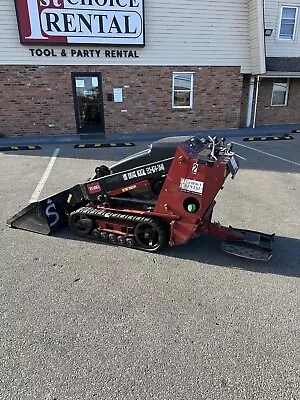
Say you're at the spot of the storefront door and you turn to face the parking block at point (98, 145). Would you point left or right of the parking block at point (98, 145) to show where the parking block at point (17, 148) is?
right

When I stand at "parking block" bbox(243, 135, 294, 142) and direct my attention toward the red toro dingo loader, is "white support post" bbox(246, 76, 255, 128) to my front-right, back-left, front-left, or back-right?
back-right

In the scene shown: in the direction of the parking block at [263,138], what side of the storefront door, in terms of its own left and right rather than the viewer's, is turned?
left

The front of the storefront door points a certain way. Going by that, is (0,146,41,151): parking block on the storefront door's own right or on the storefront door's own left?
on the storefront door's own right

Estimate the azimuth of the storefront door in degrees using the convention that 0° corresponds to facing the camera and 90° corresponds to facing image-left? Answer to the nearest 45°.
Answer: approximately 0°

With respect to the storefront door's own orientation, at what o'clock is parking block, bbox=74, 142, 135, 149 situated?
The parking block is roughly at 12 o'clock from the storefront door.

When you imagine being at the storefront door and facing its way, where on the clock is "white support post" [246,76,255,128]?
The white support post is roughly at 9 o'clock from the storefront door.
